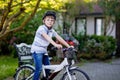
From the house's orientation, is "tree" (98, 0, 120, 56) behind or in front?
in front

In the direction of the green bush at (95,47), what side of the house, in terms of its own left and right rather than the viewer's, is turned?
front

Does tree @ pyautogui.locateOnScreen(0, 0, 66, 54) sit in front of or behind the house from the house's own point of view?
in front

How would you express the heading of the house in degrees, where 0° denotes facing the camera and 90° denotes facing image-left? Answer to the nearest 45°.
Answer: approximately 0°
